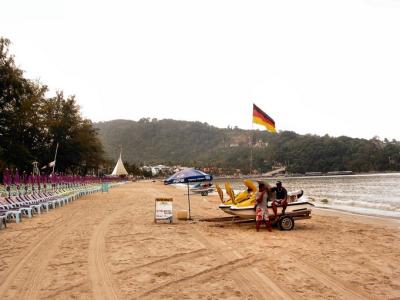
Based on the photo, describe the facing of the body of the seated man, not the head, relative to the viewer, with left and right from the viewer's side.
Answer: facing the viewer

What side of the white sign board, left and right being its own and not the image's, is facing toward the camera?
front

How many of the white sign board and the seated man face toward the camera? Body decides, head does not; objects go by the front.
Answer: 2

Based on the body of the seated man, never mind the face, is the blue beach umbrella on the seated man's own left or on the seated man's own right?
on the seated man's own right

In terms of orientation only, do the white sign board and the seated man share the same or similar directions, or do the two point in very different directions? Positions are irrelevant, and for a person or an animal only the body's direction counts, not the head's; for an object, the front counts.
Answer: same or similar directions

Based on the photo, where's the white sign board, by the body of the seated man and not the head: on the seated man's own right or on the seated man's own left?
on the seated man's own right

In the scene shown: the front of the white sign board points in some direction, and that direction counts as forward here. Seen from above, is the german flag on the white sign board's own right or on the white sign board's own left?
on the white sign board's own left

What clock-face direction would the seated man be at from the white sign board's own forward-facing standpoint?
The seated man is roughly at 10 o'clock from the white sign board.
